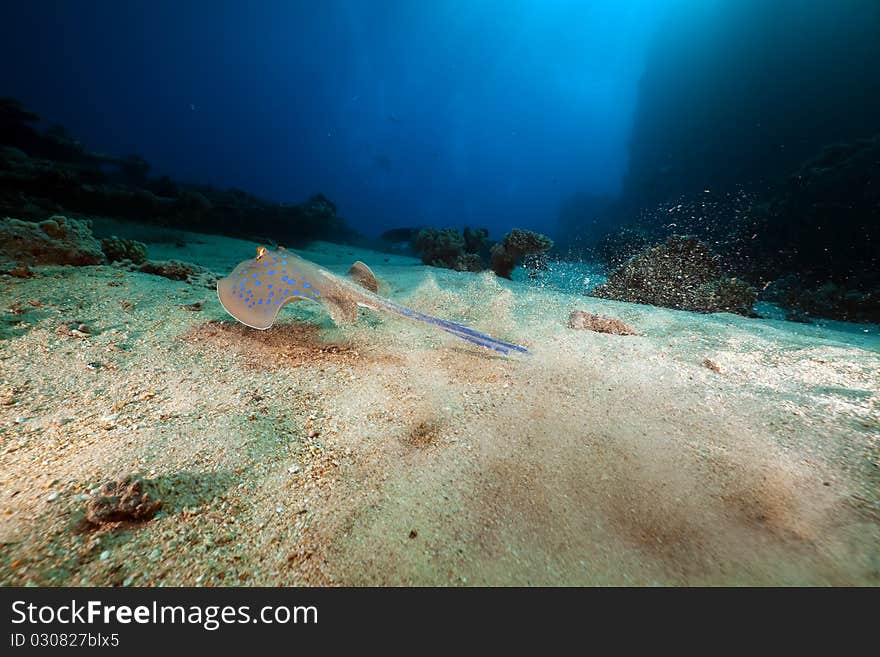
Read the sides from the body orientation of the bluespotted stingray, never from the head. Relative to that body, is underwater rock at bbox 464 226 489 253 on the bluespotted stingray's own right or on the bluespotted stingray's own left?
on the bluespotted stingray's own right

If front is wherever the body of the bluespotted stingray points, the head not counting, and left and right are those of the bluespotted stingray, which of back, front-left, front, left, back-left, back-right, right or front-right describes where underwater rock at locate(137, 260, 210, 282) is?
front-right

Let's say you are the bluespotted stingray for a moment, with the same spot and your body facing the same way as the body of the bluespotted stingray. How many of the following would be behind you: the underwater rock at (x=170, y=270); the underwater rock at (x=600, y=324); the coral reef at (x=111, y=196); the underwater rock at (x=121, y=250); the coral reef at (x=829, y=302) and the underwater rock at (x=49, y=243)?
2

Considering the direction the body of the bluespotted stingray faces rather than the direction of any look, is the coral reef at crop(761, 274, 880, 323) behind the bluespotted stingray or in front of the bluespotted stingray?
behind

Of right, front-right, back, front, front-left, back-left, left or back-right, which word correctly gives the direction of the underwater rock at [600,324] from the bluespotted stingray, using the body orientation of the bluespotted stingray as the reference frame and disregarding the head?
back

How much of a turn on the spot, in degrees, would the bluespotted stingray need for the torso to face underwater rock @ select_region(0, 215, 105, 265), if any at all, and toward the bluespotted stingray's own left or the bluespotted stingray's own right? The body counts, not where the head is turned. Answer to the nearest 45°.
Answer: approximately 45° to the bluespotted stingray's own right

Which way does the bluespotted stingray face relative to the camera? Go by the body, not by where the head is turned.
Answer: to the viewer's left

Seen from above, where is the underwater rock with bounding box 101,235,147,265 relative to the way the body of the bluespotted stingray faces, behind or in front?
in front

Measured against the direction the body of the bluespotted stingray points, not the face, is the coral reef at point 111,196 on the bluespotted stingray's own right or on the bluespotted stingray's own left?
on the bluespotted stingray's own right
